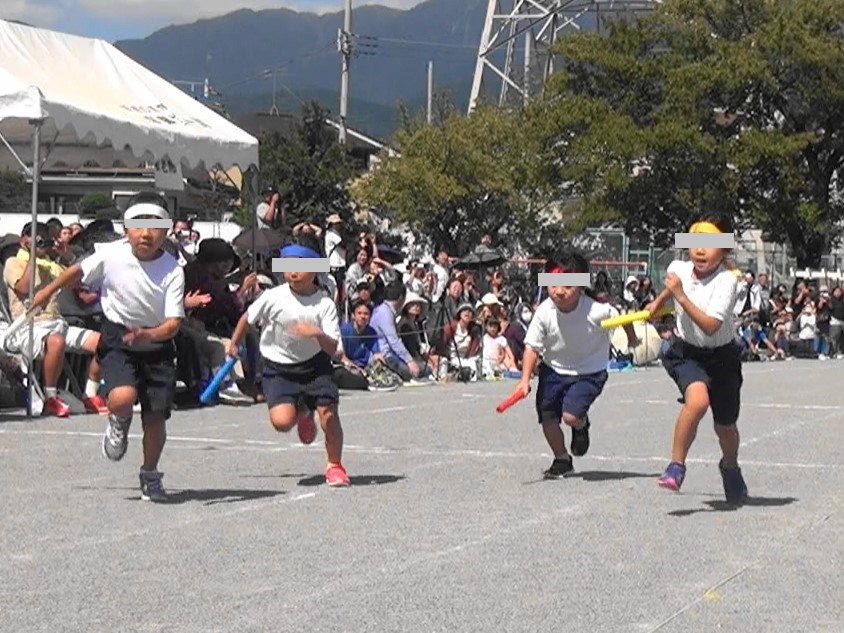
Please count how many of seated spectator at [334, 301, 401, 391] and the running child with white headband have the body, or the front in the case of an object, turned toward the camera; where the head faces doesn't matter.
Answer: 2

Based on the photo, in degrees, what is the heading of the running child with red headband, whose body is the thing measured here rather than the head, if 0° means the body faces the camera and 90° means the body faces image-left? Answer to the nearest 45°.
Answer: approximately 45°

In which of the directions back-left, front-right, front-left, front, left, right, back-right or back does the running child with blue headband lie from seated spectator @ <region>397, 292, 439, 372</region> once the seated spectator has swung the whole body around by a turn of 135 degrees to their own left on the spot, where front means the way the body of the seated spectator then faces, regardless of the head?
back

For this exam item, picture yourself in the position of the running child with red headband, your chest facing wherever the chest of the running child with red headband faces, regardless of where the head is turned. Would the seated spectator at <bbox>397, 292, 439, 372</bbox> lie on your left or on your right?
on your right

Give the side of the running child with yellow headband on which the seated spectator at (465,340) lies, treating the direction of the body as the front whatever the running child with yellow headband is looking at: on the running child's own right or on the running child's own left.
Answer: on the running child's own right

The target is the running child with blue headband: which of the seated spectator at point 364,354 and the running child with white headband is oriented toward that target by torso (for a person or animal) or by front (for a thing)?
the seated spectator

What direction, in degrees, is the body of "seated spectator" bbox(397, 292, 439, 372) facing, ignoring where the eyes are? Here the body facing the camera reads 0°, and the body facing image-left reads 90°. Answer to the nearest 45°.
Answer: approximately 315°
